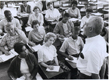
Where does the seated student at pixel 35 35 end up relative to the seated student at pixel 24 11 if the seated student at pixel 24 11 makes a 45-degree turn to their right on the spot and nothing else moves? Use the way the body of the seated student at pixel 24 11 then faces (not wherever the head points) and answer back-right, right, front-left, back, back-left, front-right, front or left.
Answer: front-left

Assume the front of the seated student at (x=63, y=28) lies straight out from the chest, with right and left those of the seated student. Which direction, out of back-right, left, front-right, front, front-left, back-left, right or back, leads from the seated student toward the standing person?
front

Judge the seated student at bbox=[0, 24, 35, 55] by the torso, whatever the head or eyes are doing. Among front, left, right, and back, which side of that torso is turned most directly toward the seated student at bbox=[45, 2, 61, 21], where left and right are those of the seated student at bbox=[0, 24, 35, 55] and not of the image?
left

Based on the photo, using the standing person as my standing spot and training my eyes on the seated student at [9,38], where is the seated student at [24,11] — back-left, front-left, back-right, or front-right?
front-right

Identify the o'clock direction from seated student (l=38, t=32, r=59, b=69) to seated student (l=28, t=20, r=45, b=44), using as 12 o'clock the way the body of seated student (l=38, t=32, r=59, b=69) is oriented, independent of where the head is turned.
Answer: seated student (l=28, t=20, r=45, b=44) is roughly at 7 o'clock from seated student (l=38, t=32, r=59, b=69).

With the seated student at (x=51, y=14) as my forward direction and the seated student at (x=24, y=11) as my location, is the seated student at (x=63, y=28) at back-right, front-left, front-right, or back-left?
front-right

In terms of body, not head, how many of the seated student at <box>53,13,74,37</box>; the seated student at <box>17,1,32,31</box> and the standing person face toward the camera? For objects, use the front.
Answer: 2

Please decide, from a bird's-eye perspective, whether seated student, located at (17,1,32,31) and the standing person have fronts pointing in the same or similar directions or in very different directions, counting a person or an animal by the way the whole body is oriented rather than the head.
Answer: very different directions

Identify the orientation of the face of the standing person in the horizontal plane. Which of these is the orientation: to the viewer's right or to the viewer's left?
to the viewer's left

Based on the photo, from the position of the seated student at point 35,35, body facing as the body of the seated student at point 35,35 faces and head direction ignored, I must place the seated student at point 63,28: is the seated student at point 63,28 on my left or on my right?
on my left

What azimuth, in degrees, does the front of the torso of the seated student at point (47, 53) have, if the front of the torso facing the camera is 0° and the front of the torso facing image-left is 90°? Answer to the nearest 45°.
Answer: approximately 315°

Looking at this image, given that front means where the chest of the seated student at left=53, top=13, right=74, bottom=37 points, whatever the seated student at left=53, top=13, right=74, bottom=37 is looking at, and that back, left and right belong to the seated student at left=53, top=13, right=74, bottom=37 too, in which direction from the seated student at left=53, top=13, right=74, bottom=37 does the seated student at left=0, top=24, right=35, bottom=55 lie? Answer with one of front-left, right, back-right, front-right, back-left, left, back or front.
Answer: front-right

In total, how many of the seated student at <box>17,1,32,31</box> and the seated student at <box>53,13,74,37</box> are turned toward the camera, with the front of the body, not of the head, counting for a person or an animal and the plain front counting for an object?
2

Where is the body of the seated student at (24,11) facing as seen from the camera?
toward the camera

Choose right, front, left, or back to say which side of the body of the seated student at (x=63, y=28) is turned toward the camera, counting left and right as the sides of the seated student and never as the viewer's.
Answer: front
